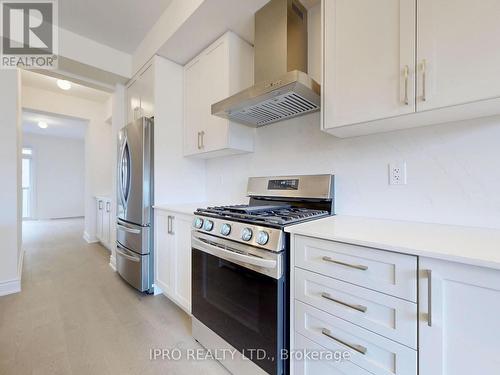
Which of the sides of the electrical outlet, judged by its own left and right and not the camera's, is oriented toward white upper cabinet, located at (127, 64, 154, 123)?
right

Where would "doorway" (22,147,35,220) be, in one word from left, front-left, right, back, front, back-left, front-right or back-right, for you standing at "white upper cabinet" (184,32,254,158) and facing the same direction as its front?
right

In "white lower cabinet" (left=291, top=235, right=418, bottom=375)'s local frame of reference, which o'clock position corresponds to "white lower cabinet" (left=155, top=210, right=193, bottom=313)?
"white lower cabinet" (left=155, top=210, right=193, bottom=313) is roughly at 2 o'clock from "white lower cabinet" (left=291, top=235, right=418, bottom=375).

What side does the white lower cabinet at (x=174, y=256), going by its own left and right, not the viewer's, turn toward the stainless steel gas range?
left

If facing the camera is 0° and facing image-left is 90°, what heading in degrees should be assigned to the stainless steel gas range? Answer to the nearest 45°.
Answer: approximately 45°
